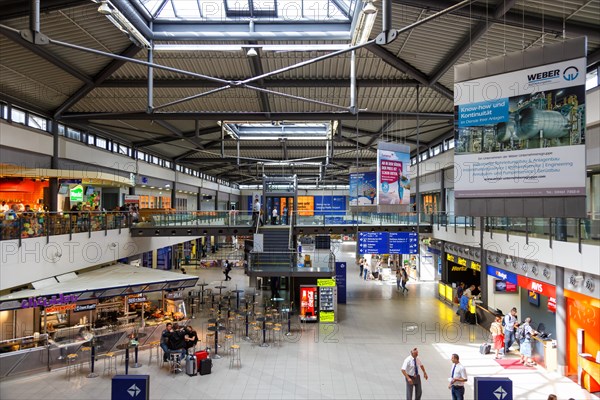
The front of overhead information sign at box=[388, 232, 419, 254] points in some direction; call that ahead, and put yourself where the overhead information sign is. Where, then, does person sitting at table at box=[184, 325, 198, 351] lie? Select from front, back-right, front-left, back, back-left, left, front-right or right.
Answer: front-right

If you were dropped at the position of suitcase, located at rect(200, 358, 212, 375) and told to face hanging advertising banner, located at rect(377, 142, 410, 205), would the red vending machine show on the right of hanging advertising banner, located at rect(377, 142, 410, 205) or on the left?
left

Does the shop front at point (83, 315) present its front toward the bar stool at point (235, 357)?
yes

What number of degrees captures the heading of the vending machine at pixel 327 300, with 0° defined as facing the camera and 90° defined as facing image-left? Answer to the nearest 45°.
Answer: approximately 0°

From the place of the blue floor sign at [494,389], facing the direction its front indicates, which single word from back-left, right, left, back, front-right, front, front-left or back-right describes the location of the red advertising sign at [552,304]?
back

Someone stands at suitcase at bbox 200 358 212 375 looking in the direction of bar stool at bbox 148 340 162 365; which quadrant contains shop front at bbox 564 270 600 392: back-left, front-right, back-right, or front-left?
back-right

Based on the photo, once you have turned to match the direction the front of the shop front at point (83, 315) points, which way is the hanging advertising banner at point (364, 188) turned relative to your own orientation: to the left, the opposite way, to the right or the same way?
to the right

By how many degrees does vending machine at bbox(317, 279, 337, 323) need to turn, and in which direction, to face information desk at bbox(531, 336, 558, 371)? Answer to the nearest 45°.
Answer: approximately 45° to its left

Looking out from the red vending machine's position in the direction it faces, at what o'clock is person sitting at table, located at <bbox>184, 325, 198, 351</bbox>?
The person sitting at table is roughly at 1 o'clock from the red vending machine.

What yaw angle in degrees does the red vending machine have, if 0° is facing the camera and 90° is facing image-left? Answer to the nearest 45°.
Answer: approximately 0°

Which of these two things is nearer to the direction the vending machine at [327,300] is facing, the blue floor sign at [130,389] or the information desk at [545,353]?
the blue floor sign
